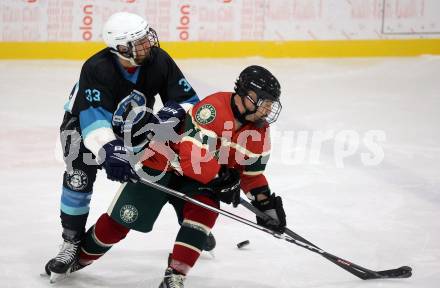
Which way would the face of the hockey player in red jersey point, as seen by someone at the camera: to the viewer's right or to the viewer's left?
to the viewer's right

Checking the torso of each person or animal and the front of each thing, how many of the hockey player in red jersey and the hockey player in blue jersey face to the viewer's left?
0

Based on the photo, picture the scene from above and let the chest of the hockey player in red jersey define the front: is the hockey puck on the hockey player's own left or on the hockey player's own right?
on the hockey player's own left

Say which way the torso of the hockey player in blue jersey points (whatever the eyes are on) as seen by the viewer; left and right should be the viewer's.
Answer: facing the viewer and to the right of the viewer

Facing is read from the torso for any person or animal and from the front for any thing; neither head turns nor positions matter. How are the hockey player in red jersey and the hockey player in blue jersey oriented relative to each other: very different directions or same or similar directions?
same or similar directions
